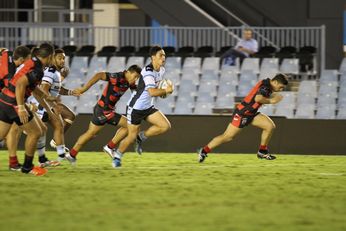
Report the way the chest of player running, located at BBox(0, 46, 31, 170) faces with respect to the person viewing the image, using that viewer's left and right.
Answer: facing to the right of the viewer

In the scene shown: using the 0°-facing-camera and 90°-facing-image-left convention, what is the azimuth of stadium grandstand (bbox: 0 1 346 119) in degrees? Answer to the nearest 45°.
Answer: approximately 0°

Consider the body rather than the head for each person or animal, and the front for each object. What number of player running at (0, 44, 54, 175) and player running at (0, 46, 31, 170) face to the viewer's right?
2

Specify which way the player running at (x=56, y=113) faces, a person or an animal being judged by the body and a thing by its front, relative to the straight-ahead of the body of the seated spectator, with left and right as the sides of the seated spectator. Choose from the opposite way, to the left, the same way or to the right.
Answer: to the left

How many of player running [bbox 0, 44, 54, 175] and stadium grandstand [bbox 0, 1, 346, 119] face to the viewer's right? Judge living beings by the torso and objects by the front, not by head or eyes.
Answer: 1

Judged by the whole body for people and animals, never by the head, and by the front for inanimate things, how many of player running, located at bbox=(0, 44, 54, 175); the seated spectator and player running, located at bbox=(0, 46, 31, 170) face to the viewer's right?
2

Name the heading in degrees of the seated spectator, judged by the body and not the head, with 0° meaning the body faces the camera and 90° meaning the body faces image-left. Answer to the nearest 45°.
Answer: approximately 45°

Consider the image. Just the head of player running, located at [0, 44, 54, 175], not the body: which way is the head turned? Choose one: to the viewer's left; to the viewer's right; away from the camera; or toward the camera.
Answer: to the viewer's right

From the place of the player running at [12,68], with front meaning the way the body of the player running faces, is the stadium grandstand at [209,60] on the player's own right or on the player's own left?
on the player's own left
